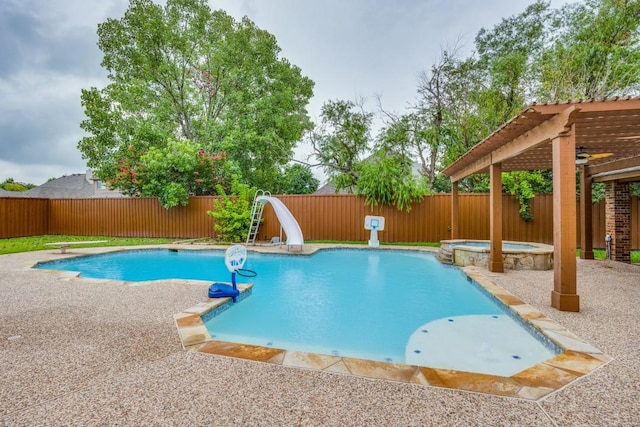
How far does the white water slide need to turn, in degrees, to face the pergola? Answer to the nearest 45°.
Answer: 0° — it already faces it

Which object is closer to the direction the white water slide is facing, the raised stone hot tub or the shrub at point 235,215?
the raised stone hot tub

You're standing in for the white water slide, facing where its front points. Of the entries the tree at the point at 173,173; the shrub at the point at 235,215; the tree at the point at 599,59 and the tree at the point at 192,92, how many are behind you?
3

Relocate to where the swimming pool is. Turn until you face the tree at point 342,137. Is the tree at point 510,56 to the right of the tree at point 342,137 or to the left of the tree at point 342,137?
right

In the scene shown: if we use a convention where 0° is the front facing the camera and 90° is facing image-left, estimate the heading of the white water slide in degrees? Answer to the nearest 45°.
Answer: approximately 315°

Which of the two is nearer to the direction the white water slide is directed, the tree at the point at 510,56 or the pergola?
the pergola

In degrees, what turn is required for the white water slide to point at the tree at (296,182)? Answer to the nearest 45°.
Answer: approximately 135° to its left
